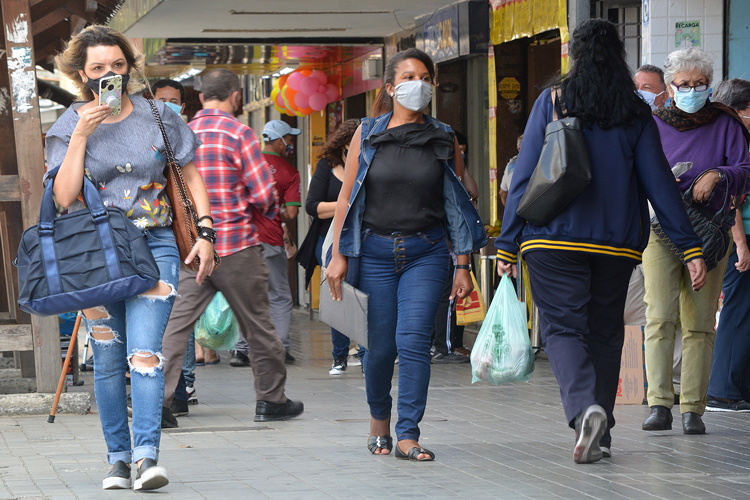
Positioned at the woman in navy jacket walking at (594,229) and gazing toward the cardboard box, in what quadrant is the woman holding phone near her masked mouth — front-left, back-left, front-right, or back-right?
back-left

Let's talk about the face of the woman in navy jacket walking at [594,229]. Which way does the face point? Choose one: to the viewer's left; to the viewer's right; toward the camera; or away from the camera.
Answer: away from the camera

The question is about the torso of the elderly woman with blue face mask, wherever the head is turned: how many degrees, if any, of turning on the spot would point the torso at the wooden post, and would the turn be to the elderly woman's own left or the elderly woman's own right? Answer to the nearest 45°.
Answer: approximately 90° to the elderly woman's own right

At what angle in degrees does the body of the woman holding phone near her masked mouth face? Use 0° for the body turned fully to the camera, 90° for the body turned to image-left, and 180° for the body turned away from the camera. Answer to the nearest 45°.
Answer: approximately 0°

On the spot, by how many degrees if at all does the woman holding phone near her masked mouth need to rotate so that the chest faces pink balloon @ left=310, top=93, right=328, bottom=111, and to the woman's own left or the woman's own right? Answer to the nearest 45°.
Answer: approximately 180°
